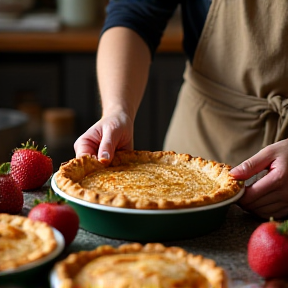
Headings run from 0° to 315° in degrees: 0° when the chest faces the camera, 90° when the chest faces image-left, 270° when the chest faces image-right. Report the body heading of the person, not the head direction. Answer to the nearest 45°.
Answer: approximately 0°

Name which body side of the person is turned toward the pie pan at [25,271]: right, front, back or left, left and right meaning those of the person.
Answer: front

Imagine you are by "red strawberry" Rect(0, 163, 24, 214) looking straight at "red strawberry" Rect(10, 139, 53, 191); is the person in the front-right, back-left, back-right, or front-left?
front-right

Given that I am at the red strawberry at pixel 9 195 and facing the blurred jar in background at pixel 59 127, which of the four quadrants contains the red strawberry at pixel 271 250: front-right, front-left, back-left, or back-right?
back-right

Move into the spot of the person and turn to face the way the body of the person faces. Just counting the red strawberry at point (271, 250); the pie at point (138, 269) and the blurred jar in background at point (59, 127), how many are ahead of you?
2

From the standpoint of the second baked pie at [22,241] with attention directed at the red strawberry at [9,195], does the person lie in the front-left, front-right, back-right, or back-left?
front-right

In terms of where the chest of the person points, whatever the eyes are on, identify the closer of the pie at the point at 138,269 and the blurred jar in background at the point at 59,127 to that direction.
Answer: the pie

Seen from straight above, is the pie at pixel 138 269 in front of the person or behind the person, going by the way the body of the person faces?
in front

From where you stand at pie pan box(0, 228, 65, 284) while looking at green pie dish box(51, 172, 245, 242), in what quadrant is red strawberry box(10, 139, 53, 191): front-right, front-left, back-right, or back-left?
front-left

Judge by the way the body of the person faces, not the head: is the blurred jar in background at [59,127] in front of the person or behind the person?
behind

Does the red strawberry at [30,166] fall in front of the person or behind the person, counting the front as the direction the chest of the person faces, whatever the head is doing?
in front

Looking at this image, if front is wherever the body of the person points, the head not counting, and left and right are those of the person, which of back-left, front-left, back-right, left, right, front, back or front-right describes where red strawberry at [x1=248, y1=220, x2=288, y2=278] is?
front

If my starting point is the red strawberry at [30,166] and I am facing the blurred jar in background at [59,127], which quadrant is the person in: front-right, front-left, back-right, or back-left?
front-right
